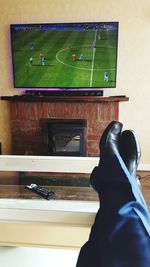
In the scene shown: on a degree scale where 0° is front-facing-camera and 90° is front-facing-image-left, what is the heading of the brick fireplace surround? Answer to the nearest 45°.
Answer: approximately 0°

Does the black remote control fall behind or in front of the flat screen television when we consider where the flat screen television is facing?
in front

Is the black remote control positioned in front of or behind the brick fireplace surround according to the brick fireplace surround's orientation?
in front

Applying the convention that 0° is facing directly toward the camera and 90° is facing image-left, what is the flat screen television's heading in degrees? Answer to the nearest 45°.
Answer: approximately 0°

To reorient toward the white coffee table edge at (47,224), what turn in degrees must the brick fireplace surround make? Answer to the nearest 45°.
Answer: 0° — it already faces it

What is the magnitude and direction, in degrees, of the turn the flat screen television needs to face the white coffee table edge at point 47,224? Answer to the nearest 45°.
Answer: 0° — it already faces it

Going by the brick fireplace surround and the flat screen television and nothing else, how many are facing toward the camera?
2
